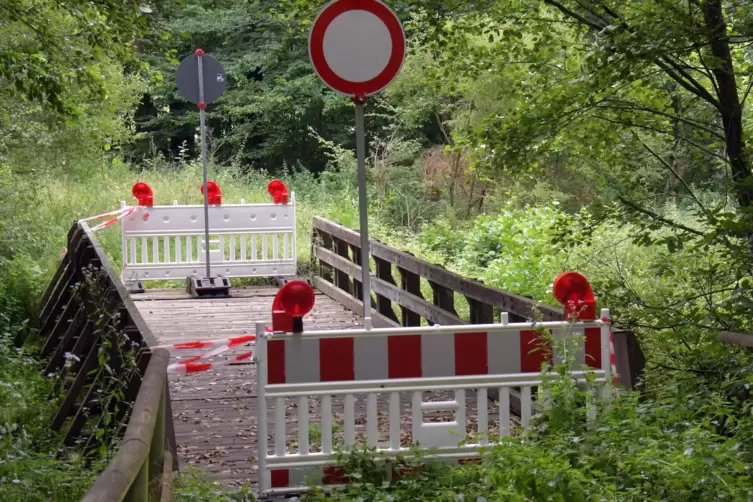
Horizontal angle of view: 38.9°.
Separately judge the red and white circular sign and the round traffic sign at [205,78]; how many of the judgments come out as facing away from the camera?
1

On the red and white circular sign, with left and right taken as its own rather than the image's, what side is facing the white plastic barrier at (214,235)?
back

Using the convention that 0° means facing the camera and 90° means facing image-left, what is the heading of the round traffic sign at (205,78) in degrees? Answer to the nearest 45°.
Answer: approximately 180°

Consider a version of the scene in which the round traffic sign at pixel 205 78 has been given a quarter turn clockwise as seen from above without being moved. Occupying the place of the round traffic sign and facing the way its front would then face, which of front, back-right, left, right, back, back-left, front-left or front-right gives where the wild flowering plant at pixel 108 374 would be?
right

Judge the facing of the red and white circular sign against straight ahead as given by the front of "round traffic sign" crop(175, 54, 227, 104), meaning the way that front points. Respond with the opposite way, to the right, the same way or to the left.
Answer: the opposite way

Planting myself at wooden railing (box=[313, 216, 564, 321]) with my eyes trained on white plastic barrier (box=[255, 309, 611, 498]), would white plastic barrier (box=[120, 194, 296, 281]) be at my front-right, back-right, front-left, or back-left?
back-right

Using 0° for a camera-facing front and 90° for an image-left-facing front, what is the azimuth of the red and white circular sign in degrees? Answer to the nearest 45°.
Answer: approximately 0°

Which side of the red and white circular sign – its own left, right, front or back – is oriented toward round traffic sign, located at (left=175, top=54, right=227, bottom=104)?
back

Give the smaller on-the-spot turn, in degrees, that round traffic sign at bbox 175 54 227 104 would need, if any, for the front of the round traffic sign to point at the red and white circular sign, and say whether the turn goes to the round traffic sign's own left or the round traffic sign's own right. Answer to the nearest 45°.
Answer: approximately 180°

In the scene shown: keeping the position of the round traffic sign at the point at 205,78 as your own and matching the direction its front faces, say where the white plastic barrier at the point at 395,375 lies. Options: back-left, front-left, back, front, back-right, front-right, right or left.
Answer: back
